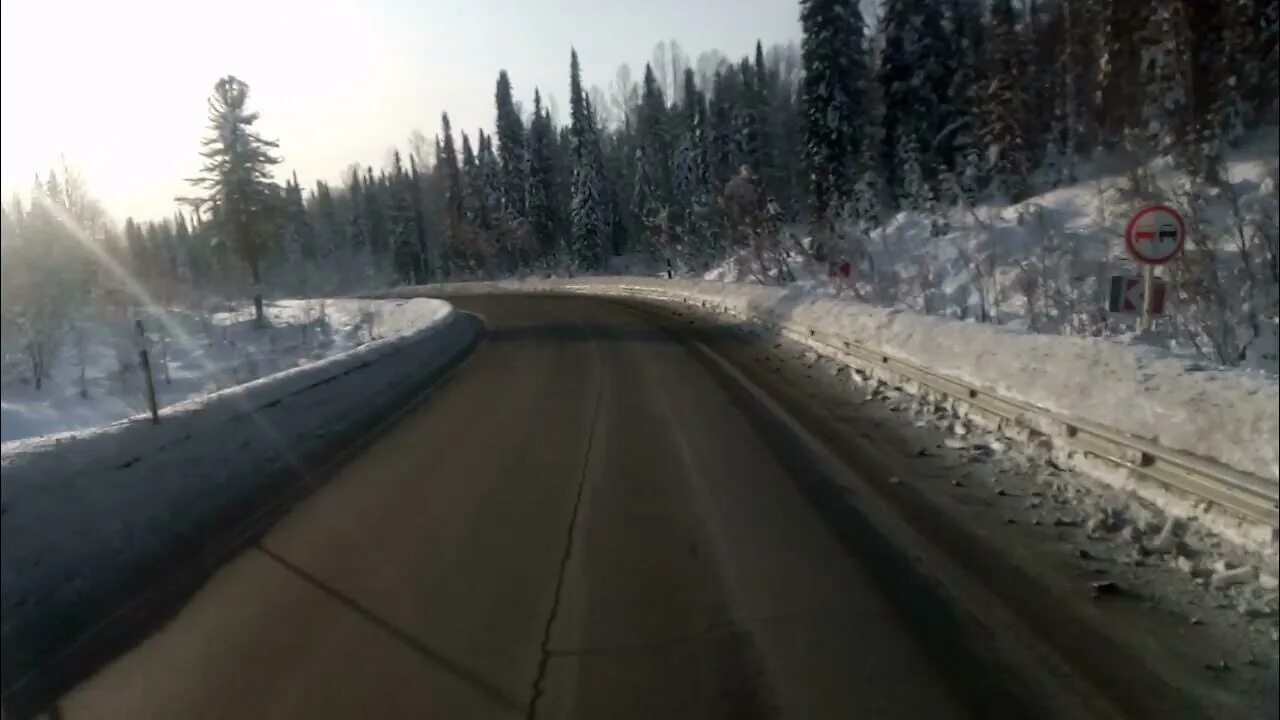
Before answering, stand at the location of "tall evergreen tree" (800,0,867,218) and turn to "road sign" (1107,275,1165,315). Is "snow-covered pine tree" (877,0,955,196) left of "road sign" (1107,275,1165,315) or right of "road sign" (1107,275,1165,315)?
left

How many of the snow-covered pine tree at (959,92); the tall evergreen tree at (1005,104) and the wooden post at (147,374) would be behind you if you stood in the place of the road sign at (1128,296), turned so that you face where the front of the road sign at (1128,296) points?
2

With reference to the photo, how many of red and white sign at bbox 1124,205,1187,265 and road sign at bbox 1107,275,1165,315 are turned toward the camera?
2

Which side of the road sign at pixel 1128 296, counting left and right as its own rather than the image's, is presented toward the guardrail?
front

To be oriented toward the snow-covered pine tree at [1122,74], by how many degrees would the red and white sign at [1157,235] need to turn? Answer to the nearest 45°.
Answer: approximately 180°

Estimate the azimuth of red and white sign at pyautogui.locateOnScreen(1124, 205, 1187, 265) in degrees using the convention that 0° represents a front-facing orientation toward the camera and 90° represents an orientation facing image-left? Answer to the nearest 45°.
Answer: approximately 0°

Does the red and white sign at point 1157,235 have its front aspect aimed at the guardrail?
yes

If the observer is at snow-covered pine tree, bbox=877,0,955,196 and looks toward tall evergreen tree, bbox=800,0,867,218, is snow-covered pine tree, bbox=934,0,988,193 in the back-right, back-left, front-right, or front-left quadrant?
back-right

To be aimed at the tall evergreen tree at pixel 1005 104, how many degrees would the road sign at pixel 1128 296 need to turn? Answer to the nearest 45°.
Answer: approximately 180°

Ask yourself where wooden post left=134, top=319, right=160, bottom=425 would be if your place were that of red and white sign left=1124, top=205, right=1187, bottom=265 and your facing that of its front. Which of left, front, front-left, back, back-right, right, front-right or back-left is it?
front-right

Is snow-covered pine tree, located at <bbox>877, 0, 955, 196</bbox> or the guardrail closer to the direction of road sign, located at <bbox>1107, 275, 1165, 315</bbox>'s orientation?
the guardrail
